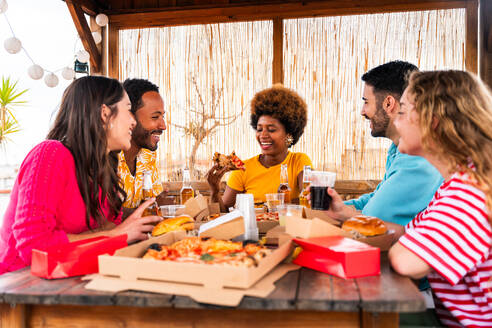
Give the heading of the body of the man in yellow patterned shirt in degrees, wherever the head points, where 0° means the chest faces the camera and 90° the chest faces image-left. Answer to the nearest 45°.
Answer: approximately 315°

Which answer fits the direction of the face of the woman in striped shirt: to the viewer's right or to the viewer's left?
to the viewer's left

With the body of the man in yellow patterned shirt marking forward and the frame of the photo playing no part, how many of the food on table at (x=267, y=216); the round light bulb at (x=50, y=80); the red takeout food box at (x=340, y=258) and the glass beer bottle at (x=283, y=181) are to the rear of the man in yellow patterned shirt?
1

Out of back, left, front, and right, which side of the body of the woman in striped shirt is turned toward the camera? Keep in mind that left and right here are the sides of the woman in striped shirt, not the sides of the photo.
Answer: left

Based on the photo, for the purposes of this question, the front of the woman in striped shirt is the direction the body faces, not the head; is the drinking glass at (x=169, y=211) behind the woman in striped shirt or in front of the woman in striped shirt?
in front

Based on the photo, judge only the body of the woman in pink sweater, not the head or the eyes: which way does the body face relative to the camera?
to the viewer's right

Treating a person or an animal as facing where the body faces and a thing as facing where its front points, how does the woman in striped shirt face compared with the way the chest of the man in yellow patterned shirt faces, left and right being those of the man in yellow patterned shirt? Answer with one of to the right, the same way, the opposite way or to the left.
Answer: the opposite way

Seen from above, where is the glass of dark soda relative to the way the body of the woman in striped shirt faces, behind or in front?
in front

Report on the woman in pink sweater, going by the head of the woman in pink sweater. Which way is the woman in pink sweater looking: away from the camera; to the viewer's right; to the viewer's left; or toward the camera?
to the viewer's right

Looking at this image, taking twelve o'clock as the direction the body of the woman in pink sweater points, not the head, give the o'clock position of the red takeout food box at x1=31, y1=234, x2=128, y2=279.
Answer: The red takeout food box is roughly at 3 o'clock from the woman in pink sweater.

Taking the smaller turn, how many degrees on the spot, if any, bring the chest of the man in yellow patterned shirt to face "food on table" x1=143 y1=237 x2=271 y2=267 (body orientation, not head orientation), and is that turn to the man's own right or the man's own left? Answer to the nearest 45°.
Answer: approximately 45° to the man's own right

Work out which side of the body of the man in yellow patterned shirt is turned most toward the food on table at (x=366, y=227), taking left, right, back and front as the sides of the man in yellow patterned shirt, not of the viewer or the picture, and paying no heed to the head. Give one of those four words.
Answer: front

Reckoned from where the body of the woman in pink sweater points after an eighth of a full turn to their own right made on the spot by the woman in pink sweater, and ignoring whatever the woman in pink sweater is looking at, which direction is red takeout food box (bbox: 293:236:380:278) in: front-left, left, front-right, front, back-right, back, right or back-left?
front
